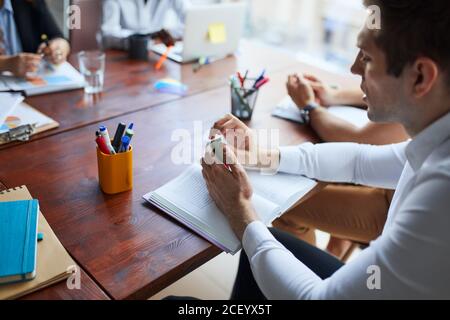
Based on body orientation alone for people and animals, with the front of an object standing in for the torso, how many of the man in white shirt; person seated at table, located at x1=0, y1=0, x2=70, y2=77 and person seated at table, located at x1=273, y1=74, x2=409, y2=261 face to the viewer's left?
2

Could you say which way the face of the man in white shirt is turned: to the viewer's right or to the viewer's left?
to the viewer's left

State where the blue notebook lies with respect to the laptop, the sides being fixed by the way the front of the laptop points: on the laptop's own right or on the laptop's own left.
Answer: on the laptop's own left

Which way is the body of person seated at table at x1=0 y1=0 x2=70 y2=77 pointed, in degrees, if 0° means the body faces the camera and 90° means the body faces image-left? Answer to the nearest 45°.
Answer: approximately 315°

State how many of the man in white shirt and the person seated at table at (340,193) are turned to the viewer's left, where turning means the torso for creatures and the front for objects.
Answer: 2

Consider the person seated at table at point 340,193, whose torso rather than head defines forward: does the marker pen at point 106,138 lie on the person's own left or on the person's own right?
on the person's own left

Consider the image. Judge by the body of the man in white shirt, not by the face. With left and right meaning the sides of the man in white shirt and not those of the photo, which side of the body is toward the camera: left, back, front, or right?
left

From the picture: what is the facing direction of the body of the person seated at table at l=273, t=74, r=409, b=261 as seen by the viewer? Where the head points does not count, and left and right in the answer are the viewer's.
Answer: facing to the left of the viewer

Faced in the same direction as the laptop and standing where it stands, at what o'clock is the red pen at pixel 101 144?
The red pen is roughly at 8 o'clock from the laptop.
